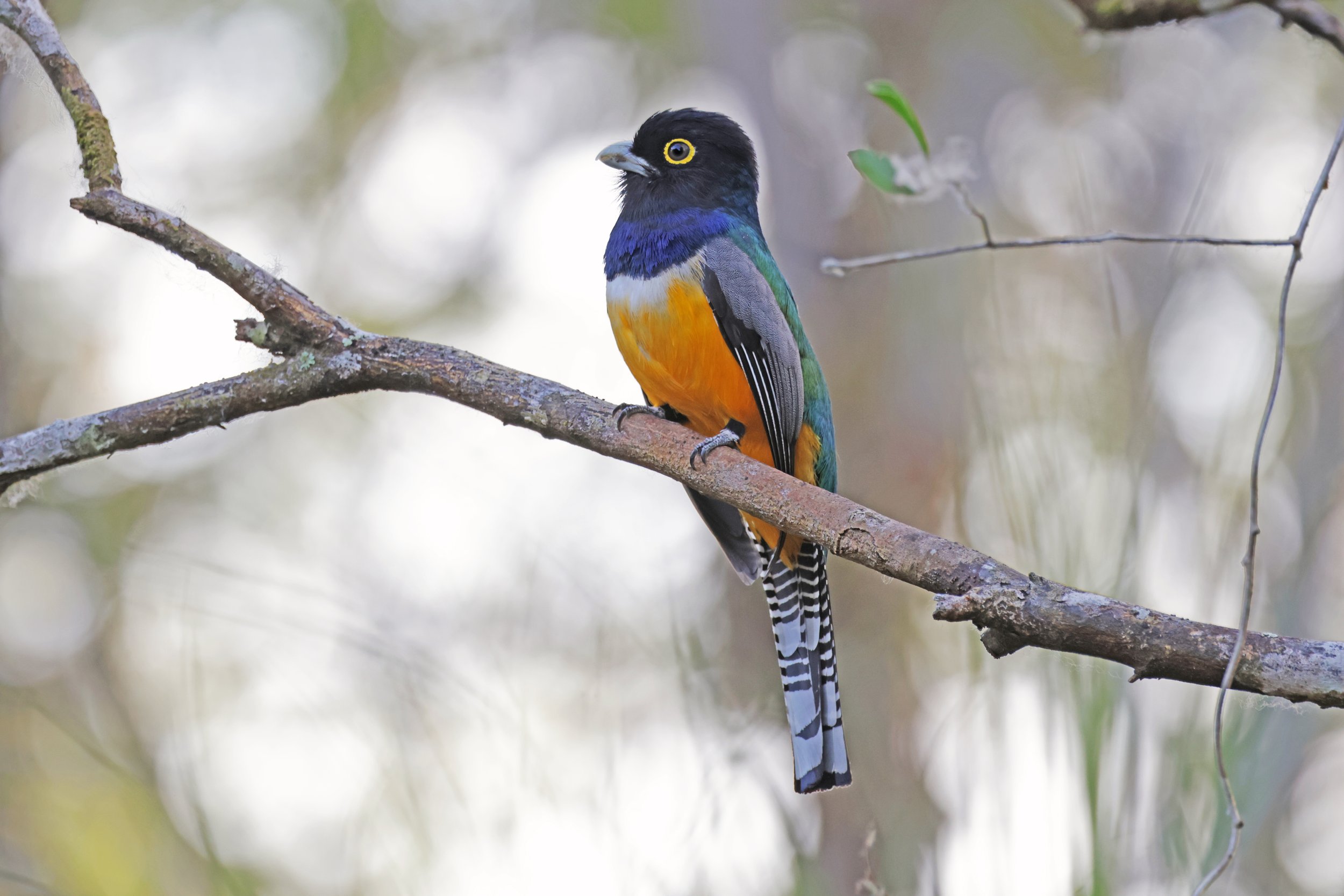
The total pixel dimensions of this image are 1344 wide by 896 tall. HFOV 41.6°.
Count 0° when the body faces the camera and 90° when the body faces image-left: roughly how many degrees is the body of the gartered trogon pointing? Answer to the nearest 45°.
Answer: approximately 45°

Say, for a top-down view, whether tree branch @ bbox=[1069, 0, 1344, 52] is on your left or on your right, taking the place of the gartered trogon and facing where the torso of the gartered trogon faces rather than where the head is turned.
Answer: on your left

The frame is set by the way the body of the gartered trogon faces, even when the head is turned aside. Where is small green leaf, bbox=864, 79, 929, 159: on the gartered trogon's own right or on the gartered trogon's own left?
on the gartered trogon's own left

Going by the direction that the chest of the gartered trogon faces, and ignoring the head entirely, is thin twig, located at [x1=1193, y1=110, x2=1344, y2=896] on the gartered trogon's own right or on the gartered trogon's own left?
on the gartered trogon's own left
